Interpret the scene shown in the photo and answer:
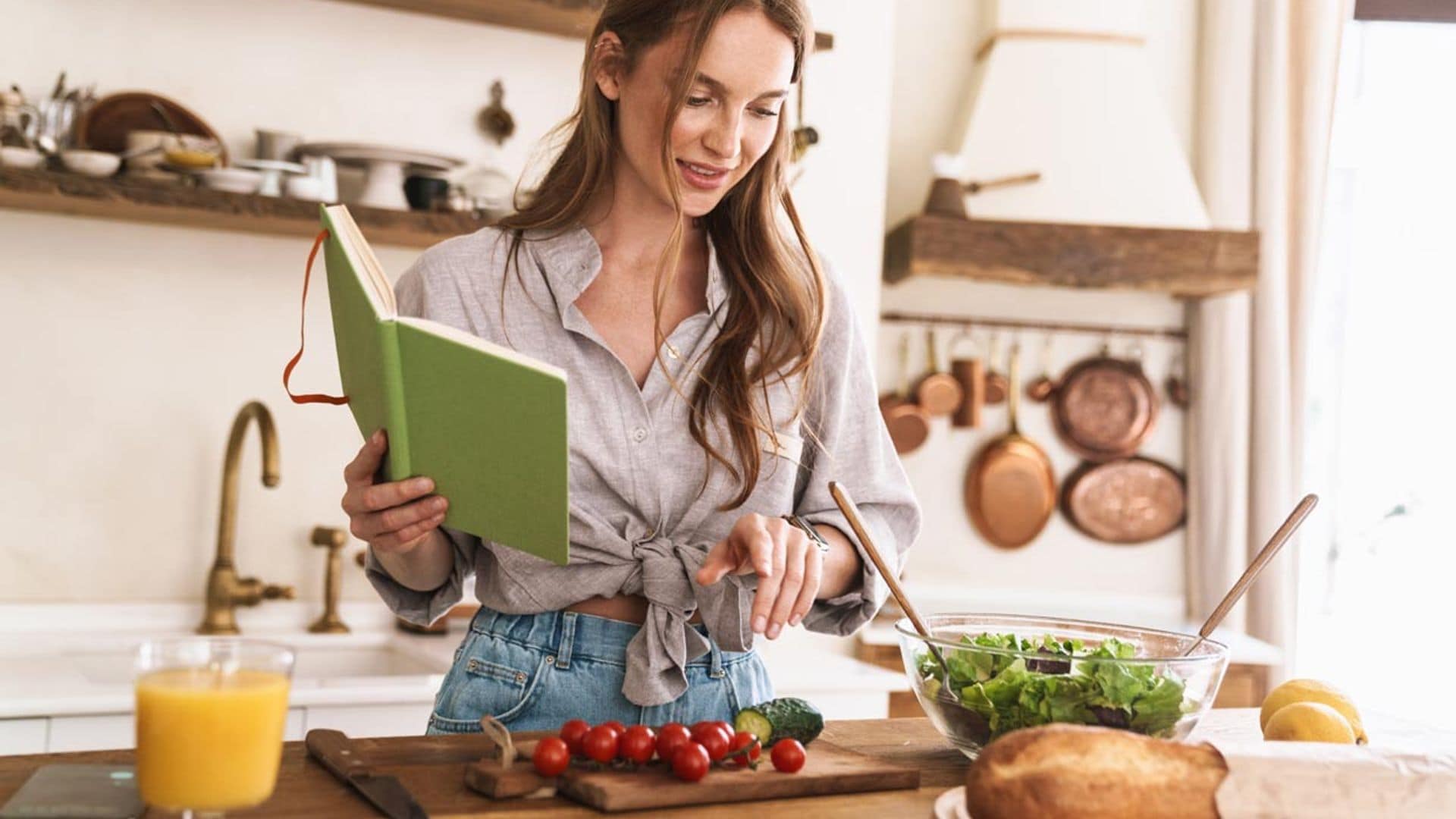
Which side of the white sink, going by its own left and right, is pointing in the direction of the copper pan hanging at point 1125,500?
left

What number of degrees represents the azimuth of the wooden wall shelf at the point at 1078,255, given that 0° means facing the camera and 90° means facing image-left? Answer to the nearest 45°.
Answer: approximately 0°
